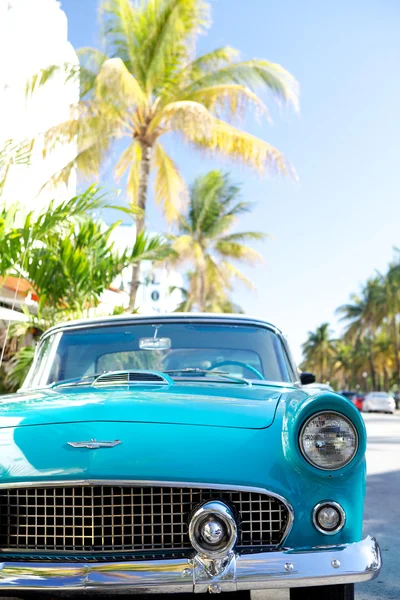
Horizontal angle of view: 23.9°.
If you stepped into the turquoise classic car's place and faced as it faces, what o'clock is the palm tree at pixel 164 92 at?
The palm tree is roughly at 6 o'clock from the turquoise classic car.

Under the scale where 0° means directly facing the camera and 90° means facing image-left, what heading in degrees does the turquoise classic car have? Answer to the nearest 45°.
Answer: approximately 0°

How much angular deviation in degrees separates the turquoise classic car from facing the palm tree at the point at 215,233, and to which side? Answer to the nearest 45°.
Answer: approximately 180°

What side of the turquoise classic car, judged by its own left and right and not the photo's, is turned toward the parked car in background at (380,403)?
back

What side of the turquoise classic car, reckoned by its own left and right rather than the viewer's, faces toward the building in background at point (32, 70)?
back
